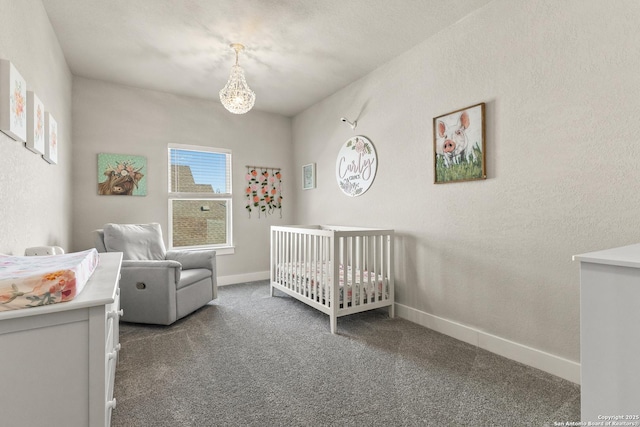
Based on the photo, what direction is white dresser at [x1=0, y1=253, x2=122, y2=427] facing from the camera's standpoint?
to the viewer's right

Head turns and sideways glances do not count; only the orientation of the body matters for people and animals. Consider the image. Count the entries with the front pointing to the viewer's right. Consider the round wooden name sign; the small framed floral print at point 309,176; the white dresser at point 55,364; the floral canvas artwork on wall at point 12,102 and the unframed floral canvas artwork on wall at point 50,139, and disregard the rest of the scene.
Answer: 3

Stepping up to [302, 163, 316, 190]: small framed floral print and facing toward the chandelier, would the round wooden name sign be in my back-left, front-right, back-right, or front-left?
front-left

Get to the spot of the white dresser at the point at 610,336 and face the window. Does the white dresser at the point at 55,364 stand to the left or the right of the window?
left

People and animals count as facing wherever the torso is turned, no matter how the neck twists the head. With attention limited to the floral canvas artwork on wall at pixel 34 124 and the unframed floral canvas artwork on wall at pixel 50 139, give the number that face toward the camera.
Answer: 0

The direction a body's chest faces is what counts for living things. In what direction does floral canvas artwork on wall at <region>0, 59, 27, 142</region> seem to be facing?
to the viewer's right

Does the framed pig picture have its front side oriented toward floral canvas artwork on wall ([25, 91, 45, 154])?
yes

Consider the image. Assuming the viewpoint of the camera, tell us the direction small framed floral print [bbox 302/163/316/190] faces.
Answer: facing the viewer and to the left of the viewer

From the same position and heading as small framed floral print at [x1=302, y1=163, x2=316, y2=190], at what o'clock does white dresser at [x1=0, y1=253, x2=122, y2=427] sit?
The white dresser is roughly at 11 o'clock from the small framed floral print.

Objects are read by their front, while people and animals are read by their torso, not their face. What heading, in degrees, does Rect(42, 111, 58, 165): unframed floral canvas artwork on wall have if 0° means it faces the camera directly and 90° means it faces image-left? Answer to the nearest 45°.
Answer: approximately 270°

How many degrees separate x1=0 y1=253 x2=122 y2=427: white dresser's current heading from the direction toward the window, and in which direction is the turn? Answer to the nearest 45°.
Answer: approximately 45° to its left

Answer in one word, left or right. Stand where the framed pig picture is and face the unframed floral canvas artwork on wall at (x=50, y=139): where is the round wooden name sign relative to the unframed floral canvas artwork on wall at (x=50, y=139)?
right

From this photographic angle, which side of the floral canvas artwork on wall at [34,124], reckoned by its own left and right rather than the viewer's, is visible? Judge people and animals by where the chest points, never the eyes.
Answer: right
